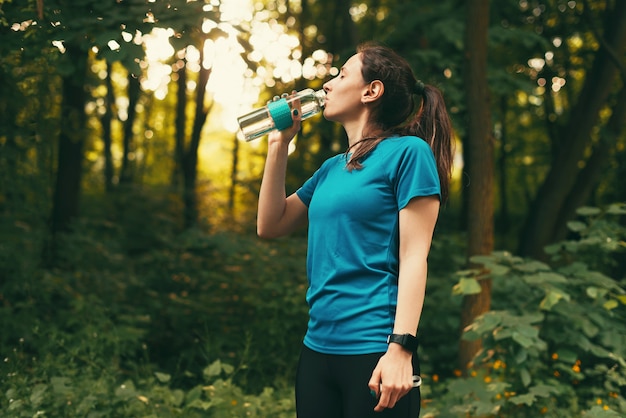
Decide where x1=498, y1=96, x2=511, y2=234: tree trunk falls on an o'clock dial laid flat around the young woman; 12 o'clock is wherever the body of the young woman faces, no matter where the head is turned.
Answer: The tree trunk is roughly at 5 o'clock from the young woman.

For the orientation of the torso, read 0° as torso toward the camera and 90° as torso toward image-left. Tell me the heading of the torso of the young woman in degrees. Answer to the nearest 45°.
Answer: approximately 45°

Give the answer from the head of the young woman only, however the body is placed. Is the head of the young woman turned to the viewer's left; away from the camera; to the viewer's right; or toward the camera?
to the viewer's left

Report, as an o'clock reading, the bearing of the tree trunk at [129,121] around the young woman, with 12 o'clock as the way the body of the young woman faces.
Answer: The tree trunk is roughly at 4 o'clock from the young woman.

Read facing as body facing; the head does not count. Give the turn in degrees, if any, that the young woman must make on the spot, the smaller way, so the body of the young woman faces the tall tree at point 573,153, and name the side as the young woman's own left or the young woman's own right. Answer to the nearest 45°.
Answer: approximately 135° to the young woman's own right

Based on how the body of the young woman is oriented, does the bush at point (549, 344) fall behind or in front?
behind
